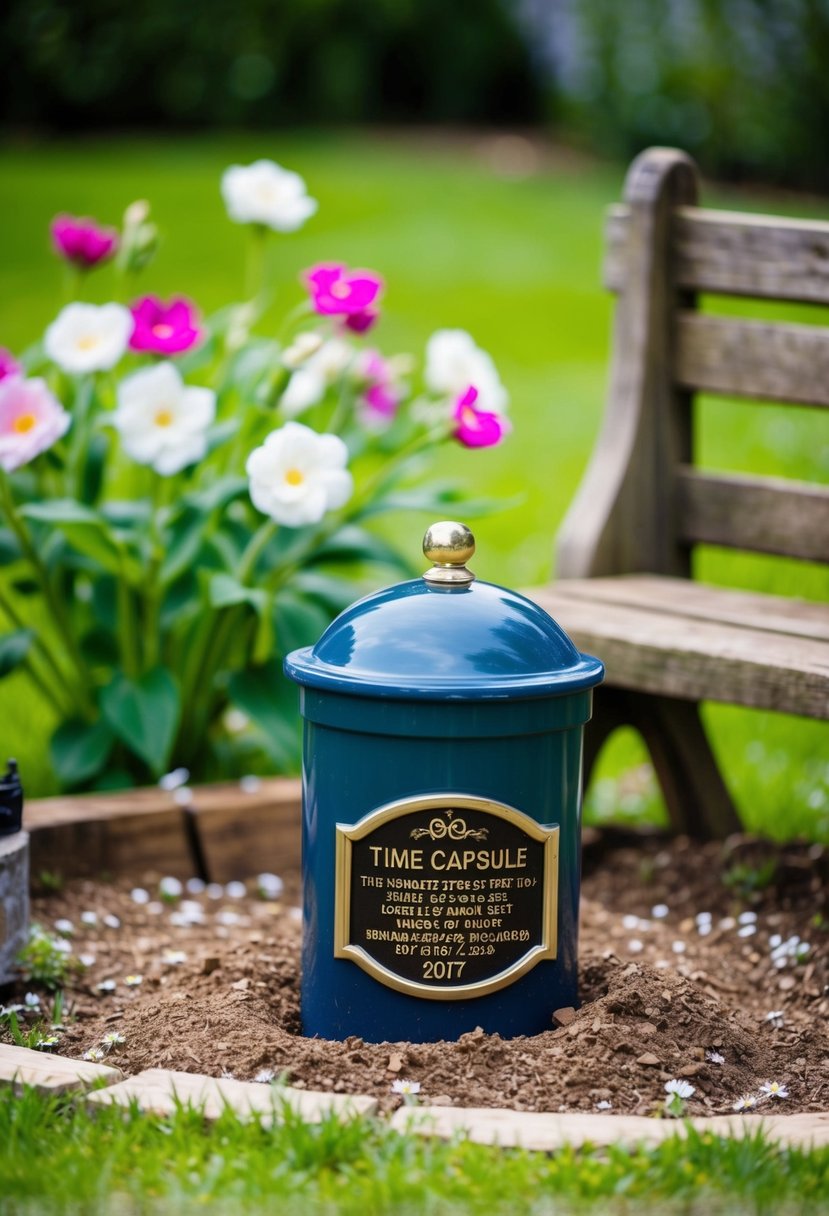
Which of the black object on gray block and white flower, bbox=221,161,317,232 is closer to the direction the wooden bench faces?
the black object on gray block

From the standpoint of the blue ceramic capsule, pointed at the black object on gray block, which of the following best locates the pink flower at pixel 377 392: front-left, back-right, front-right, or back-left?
front-right

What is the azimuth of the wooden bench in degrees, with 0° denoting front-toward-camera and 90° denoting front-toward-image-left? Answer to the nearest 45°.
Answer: approximately 45°

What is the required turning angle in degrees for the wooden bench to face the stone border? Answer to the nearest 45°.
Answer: approximately 45° to its left

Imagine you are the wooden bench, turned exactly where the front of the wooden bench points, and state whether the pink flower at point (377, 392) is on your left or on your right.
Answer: on your right

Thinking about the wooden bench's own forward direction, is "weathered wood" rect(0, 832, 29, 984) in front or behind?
in front

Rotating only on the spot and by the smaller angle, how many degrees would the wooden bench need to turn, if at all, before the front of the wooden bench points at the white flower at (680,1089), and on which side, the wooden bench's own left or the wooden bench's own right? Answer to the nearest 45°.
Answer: approximately 45° to the wooden bench's own left

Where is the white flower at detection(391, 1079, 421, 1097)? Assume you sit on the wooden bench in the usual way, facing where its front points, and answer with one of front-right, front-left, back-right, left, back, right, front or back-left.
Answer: front-left

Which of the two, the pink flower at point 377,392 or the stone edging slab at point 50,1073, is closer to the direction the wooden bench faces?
the stone edging slab

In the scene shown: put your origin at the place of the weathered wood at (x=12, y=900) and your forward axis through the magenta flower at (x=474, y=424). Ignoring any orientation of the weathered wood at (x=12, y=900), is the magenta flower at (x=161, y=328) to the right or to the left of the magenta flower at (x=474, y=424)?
left

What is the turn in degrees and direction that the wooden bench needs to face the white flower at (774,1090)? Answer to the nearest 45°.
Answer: approximately 45° to its left

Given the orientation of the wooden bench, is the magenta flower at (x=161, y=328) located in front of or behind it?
in front
